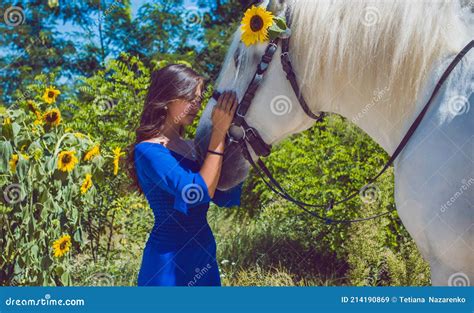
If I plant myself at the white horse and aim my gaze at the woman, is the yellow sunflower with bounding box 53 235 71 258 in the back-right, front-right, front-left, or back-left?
front-right

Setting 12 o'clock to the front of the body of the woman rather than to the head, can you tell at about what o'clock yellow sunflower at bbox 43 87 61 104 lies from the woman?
The yellow sunflower is roughly at 8 o'clock from the woman.

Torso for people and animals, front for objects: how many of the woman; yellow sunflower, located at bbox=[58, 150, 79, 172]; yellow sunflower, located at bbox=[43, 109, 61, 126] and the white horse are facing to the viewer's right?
1

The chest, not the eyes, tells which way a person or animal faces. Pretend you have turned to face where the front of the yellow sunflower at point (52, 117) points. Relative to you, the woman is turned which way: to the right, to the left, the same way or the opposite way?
to the left

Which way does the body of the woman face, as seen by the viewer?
to the viewer's right

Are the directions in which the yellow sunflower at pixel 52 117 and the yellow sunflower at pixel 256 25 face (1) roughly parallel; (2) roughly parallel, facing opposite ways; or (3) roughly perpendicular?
roughly parallel

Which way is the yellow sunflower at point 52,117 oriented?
toward the camera

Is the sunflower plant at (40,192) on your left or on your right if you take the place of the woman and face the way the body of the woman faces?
on your left

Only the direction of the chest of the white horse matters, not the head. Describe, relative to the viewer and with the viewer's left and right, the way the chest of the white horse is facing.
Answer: facing to the left of the viewer

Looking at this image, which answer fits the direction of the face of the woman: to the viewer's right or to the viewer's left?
to the viewer's right

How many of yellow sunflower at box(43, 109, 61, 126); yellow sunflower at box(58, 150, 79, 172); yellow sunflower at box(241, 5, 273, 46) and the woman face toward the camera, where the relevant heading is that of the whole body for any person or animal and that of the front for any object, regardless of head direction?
3

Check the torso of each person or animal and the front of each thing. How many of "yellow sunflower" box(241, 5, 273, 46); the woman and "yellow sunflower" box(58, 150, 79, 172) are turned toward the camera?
2

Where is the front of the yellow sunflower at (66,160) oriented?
toward the camera
